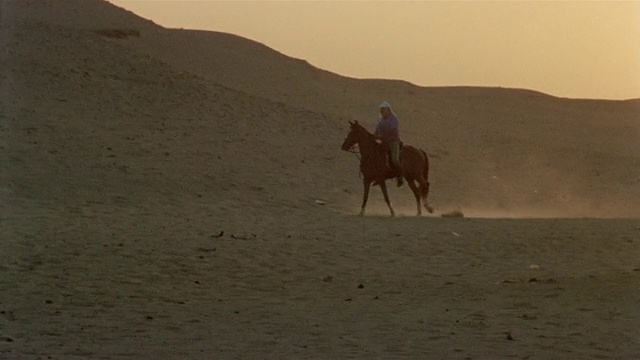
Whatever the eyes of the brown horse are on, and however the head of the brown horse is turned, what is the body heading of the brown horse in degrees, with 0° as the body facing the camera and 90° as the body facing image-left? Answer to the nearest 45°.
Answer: approximately 90°
